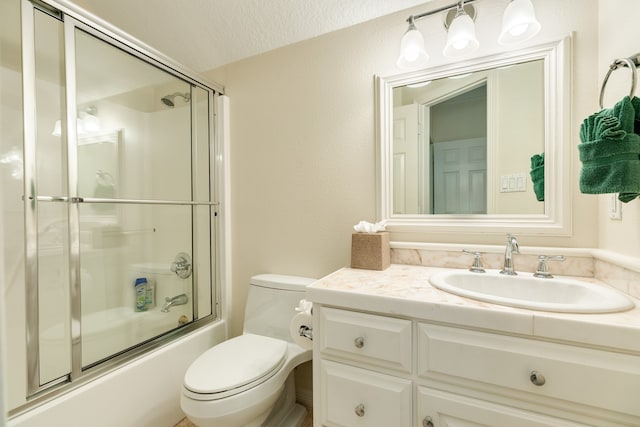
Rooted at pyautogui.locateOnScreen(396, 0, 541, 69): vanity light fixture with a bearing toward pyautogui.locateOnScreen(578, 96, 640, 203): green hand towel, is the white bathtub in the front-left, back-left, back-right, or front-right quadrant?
back-right

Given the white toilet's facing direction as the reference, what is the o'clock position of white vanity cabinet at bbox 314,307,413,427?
The white vanity cabinet is roughly at 9 o'clock from the white toilet.

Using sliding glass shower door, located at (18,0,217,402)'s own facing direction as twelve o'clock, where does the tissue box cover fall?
The tissue box cover is roughly at 12 o'clock from the sliding glass shower door.

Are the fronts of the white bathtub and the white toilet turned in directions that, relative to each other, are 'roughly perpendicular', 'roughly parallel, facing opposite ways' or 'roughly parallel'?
roughly perpendicular

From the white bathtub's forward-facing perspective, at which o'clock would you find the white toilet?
The white toilet is roughly at 12 o'clock from the white bathtub.

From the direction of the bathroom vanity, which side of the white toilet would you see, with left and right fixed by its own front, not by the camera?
left

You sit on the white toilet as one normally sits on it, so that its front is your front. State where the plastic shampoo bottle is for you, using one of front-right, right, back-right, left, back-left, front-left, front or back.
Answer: right

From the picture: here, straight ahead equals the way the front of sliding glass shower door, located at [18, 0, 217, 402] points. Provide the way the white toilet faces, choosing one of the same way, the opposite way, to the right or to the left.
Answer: to the right

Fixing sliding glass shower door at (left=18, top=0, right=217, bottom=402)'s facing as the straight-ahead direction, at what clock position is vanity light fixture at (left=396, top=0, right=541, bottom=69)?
The vanity light fixture is roughly at 12 o'clock from the sliding glass shower door.

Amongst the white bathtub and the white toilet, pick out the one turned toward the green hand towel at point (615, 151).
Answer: the white bathtub

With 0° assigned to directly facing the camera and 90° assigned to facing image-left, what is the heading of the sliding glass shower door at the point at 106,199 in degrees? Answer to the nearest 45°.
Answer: approximately 315°

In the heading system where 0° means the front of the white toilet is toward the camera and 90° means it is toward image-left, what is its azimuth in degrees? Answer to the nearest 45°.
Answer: approximately 45°
